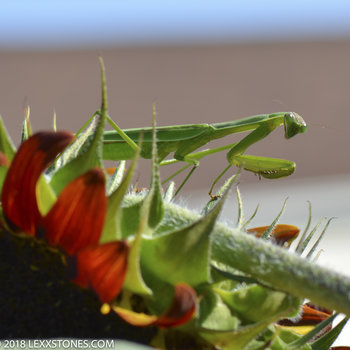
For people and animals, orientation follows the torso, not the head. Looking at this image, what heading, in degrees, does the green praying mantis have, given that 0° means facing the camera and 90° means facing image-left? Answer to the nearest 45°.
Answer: approximately 270°
